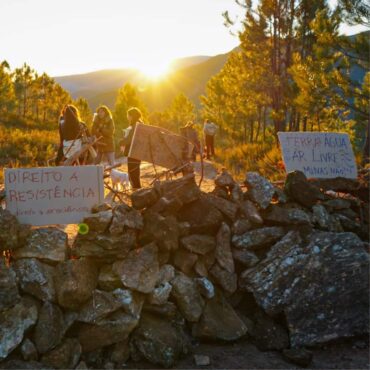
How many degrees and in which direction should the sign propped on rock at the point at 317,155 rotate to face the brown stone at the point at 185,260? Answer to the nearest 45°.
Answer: approximately 45° to its right

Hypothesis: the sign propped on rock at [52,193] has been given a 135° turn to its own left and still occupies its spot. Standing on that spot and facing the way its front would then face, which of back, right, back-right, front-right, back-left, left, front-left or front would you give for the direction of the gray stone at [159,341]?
right

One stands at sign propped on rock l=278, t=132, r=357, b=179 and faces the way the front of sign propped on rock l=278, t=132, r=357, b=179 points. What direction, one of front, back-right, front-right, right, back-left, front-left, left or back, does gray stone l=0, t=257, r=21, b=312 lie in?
front-right

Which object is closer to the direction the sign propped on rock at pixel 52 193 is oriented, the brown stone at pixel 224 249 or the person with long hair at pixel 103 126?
the brown stone

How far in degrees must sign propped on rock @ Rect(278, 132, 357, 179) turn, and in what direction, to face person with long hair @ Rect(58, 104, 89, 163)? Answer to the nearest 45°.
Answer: approximately 90° to its right

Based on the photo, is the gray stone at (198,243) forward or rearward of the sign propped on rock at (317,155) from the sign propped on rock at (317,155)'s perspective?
forward

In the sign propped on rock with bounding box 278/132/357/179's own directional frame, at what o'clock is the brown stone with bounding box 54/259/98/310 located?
The brown stone is roughly at 1 o'clock from the sign propped on rock.

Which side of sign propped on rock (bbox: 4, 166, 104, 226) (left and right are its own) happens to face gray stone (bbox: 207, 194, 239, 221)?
left

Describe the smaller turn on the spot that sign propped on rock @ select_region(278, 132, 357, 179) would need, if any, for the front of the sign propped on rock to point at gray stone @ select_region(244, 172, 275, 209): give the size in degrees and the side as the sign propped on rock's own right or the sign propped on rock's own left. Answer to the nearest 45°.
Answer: approximately 45° to the sign propped on rock's own right

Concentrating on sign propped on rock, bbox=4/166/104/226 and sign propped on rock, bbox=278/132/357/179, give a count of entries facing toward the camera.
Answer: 2

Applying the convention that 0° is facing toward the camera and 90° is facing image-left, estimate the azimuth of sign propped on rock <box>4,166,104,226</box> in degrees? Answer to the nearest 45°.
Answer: approximately 0°

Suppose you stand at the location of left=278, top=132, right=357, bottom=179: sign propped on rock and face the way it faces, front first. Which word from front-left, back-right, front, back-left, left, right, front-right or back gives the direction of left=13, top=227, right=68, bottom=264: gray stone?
front-right

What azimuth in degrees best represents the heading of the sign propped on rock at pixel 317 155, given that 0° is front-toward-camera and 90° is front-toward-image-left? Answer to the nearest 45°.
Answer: approximately 0°
